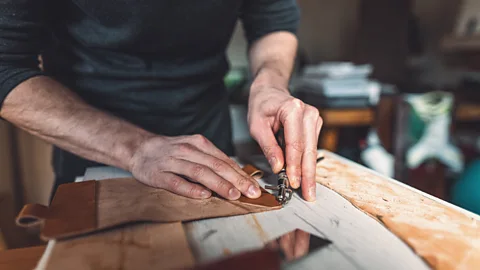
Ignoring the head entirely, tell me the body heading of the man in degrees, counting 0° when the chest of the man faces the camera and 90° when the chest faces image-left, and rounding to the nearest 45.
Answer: approximately 315°
